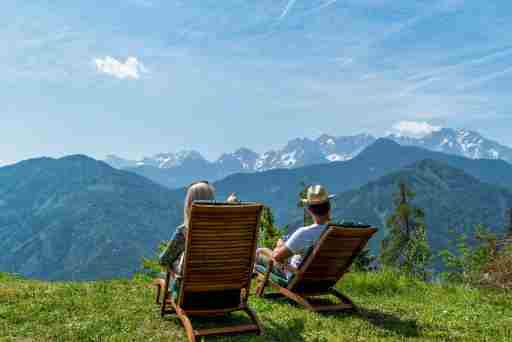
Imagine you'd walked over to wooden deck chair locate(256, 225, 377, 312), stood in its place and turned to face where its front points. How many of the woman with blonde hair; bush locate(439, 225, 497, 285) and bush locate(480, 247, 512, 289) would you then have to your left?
1

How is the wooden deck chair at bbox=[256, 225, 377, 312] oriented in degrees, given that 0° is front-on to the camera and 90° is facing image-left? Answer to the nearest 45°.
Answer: approximately 135°

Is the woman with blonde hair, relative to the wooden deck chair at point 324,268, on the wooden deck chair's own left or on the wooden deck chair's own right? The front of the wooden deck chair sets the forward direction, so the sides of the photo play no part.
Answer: on the wooden deck chair's own left

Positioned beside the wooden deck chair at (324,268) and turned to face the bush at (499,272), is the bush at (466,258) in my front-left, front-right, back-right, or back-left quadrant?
front-left

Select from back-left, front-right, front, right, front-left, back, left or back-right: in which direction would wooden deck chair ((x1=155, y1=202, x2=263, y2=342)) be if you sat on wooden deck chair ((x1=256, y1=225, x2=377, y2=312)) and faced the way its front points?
left

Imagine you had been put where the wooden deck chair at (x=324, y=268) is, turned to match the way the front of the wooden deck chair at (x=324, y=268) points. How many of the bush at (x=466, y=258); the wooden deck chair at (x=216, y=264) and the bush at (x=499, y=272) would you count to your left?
1

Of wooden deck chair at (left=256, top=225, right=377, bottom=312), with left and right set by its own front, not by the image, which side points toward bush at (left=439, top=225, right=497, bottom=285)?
right

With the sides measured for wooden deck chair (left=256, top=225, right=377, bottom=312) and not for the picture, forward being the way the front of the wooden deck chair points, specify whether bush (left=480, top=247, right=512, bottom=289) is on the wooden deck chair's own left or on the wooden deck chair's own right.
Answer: on the wooden deck chair's own right
